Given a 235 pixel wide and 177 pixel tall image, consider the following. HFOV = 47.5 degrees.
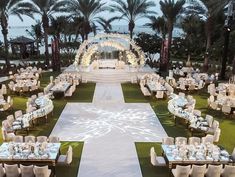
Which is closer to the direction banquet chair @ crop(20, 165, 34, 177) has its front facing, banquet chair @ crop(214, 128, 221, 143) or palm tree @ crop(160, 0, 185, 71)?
the palm tree

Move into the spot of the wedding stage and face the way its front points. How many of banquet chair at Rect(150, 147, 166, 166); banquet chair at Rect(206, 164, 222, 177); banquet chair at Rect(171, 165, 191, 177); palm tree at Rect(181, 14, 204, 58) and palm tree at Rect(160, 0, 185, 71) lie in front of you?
3

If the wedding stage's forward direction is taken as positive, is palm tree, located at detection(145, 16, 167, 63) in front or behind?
behind

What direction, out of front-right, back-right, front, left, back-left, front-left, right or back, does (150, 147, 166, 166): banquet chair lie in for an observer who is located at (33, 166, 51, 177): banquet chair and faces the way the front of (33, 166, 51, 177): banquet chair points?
right

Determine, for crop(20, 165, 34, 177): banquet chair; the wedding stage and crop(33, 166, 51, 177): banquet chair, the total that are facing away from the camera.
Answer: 2

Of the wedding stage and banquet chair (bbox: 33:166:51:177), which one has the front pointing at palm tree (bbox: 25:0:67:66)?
the banquet chair

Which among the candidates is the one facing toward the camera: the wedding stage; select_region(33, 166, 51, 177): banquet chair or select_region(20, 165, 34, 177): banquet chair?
the wedding stage

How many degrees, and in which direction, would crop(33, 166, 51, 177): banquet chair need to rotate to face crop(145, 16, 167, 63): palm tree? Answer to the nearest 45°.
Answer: approximately 45° to its right

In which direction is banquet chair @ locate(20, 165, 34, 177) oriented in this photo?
away from the camera

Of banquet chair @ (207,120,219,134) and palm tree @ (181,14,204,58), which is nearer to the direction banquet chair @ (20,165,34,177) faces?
the palm tree

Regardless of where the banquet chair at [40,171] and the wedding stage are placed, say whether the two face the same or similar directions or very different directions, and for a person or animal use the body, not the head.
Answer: very different directions

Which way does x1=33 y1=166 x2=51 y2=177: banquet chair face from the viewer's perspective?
away from the camera

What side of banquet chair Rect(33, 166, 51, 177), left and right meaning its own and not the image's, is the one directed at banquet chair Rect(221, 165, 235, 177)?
right

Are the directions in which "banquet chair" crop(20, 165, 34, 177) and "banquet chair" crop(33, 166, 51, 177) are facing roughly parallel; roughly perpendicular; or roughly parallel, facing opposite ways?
roughly parallel

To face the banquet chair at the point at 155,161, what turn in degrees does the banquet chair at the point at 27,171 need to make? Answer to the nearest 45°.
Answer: approximately 90° to its right

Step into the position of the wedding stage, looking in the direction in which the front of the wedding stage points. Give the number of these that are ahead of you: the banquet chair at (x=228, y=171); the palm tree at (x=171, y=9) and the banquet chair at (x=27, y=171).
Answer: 2

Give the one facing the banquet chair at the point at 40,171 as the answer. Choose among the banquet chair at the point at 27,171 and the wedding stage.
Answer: the wedding stage

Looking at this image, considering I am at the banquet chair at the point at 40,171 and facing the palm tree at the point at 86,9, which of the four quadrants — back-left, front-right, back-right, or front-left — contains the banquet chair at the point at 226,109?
front-right

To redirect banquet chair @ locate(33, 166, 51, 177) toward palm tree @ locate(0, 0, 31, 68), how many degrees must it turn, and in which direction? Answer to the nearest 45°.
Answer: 0° — it already faces it
